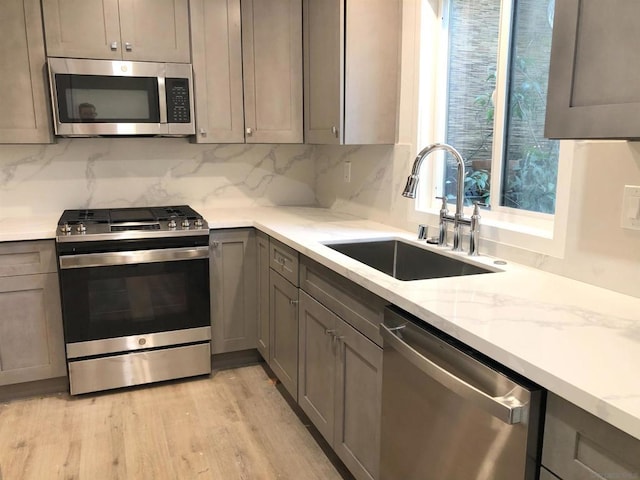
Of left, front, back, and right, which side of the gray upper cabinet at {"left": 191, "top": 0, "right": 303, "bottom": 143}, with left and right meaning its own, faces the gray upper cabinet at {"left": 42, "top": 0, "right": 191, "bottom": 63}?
right

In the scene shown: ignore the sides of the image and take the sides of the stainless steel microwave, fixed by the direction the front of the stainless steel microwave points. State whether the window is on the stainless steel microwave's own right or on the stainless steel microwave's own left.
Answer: on the stainless steel microwave's own left

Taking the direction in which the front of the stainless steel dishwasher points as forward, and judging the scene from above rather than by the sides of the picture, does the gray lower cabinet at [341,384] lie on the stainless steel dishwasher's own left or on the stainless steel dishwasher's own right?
on the stainless steel dishwasher's own right

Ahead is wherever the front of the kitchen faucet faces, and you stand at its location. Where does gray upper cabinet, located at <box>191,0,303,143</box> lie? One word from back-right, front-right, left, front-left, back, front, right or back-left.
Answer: right

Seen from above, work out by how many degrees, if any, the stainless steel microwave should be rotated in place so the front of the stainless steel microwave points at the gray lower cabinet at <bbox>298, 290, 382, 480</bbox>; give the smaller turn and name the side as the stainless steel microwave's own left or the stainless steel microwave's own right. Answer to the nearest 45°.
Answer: approximately 45° to the stainless steel microwave's own left

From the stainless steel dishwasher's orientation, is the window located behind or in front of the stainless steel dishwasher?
behind

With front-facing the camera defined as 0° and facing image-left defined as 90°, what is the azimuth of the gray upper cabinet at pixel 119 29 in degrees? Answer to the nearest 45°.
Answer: approximately 0°

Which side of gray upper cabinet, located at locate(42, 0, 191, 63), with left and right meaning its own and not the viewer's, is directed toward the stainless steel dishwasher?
front

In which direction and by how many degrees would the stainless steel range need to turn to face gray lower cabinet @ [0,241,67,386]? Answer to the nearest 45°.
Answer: approximately 90° to its right

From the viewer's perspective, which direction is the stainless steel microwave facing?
toward the camera

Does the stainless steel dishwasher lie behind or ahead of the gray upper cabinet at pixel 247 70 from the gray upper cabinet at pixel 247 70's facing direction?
ahead

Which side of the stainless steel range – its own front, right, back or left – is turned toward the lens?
front
